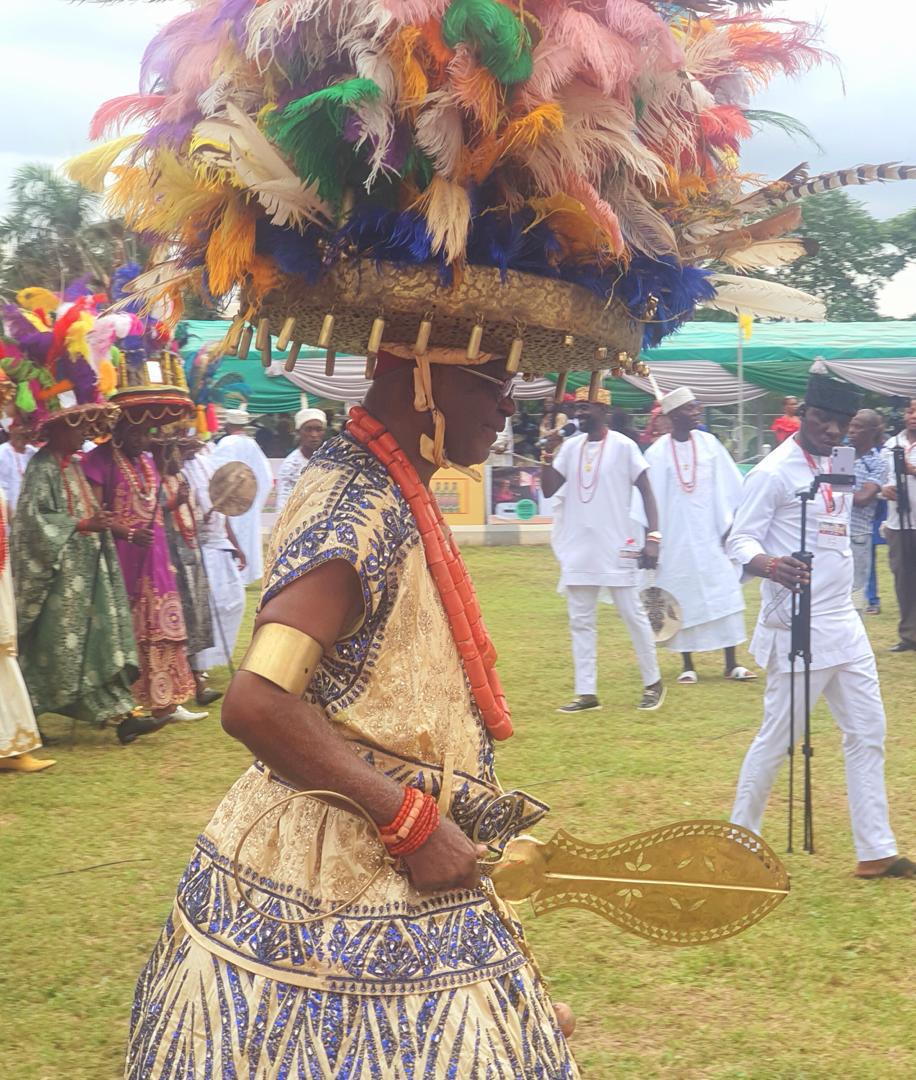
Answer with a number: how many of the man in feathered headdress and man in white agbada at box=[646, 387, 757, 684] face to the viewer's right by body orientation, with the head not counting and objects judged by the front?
1

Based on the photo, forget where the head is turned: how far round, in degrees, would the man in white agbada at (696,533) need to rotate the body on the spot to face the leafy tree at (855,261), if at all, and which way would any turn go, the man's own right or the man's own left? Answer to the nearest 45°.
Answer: approximately 180°

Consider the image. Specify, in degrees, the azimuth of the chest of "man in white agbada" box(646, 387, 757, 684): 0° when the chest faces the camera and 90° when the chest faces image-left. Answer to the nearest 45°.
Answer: approximately 0°

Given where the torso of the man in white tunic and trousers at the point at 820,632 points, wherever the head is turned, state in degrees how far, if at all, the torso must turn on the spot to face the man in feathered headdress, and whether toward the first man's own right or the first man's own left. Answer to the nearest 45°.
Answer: approximately 45° to the first man's own right

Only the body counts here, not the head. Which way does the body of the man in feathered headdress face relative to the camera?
to the viewer's right

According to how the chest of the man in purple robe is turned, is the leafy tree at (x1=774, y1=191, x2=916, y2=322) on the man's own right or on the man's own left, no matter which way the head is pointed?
on the man's own left

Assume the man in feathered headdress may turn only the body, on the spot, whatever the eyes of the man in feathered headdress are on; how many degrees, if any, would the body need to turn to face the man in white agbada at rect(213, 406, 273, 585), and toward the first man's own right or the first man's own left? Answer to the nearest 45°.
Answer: approximately 90° to the first man's own left

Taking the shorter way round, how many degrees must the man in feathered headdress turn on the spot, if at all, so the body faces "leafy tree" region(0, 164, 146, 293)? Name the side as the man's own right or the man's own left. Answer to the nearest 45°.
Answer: approximately 90° to the man's own left

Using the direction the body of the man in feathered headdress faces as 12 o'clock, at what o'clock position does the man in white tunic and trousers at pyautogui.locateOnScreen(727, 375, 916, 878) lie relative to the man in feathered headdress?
The man in white tunic and trousers is roughly at 10 o'clock from the man in feathered headdress.

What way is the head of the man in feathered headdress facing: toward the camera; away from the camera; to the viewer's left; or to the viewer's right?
to the viewer's right
